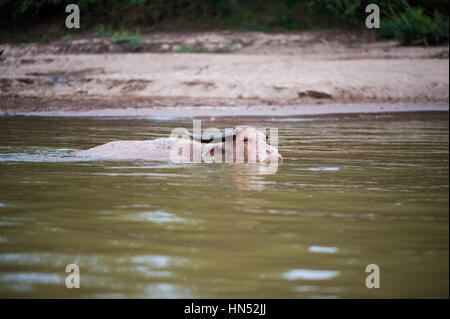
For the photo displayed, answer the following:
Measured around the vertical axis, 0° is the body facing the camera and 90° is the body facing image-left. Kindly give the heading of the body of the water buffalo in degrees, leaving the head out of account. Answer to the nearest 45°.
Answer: approximately 270°
